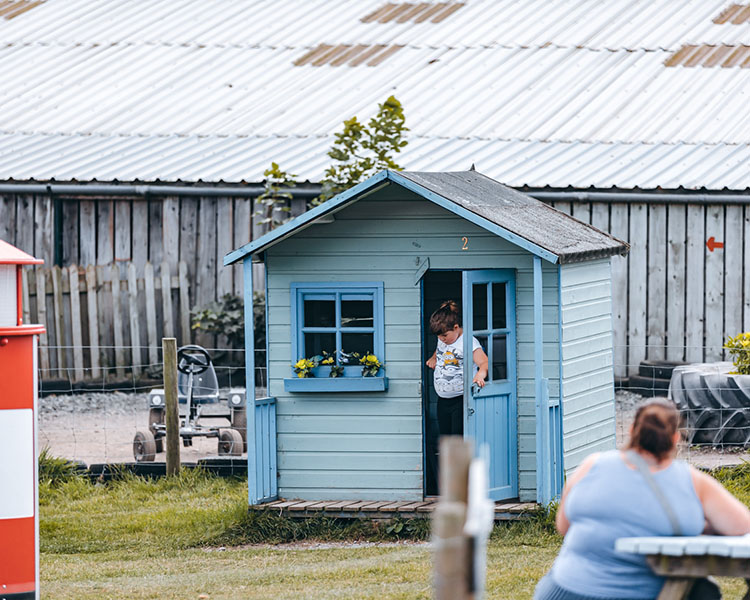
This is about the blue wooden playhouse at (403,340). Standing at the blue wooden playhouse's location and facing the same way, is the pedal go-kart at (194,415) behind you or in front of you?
behind

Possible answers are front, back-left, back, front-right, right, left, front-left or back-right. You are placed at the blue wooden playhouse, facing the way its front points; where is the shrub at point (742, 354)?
back-left

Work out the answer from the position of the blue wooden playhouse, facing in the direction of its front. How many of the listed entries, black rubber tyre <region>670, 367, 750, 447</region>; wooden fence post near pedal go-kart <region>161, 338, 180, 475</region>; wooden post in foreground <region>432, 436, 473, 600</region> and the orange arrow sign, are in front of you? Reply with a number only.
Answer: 1

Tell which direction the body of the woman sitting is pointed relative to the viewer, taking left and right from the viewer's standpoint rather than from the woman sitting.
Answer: facing away from the viewer

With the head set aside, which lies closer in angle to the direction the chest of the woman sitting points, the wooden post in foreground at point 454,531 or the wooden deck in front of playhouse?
the wooden deck in front of playhouse

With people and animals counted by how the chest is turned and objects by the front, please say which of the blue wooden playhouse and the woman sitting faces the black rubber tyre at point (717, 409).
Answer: the woman sitting

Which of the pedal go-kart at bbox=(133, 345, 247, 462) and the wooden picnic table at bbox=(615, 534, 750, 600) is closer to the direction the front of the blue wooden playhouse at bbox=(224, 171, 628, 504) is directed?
the wooden picnic table

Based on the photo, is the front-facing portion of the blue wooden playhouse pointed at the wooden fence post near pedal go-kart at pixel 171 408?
no

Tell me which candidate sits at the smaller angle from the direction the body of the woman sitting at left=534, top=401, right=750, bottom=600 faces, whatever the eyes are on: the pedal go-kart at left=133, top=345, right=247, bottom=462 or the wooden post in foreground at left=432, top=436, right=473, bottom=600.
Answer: the pedal go-kart

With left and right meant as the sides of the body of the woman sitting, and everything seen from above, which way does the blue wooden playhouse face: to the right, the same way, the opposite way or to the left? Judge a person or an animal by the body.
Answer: the opposite way

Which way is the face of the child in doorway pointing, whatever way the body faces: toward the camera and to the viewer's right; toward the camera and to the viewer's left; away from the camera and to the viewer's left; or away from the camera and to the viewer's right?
toward the camera and to the viewer's left

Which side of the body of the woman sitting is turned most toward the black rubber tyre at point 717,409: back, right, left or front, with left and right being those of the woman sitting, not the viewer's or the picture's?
front

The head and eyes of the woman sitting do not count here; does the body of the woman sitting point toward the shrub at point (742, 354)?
yes

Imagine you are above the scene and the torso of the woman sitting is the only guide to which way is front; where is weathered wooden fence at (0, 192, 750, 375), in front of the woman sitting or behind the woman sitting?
in front

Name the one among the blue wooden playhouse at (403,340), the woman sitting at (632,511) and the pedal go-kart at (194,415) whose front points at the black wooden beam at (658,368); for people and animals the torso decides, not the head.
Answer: the woman sitting

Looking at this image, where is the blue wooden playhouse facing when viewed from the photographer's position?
facing the viewer

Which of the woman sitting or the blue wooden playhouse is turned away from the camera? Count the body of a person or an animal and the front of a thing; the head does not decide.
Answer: the woman sitting
